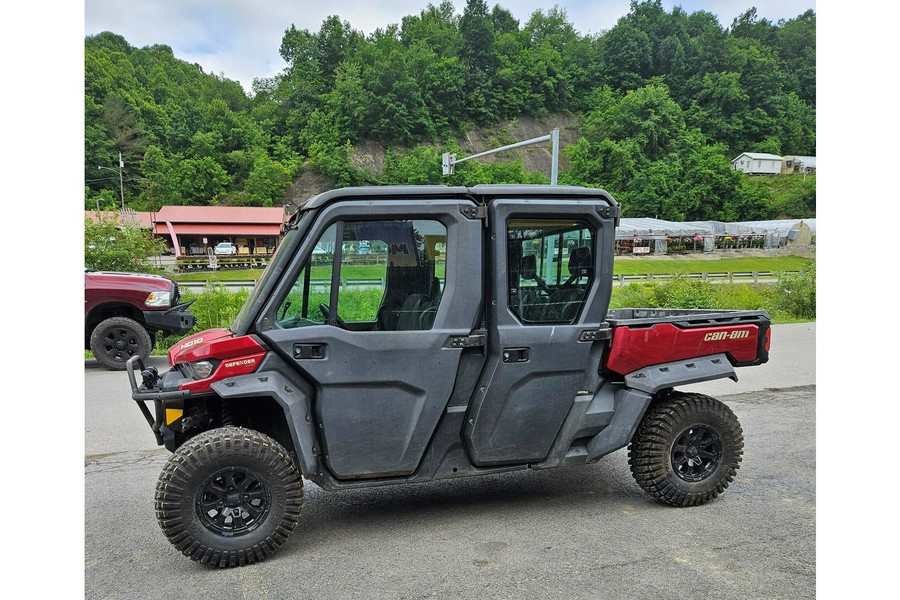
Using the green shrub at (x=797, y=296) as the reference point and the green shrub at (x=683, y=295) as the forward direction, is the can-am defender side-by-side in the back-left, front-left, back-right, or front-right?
front-left

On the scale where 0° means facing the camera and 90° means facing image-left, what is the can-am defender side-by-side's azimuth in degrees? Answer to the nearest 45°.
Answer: approximately 90°

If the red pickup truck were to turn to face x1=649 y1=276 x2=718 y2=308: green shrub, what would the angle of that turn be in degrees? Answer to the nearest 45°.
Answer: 0° — it already faces it

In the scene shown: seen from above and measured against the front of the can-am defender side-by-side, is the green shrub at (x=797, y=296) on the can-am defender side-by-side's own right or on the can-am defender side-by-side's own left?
on the can-am defender side-by-side's own right

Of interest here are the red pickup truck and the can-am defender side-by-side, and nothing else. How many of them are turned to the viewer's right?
1

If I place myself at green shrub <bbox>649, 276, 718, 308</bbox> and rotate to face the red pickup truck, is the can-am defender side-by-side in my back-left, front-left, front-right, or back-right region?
front-left

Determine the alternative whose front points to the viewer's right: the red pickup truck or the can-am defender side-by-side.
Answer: the red pickup truck

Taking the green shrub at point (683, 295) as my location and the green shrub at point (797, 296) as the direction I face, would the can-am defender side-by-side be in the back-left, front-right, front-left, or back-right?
back-right

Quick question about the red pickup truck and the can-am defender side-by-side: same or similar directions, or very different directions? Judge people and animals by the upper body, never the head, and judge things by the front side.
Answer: very different directions

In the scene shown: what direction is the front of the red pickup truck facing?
to the viewer's right

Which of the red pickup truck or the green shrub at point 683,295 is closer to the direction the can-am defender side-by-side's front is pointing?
the red pickup truck

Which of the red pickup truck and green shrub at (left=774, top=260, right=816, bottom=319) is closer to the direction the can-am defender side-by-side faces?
the red pickup truck
